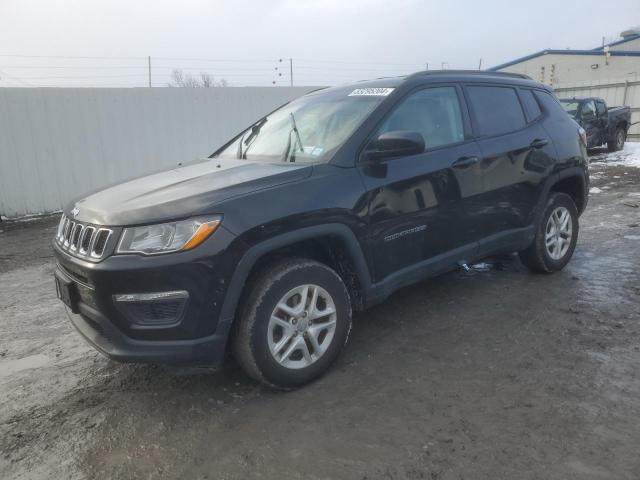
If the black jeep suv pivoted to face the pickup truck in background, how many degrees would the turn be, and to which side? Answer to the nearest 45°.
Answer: approximately 180°

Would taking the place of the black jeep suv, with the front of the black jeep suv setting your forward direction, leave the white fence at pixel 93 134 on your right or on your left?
on your right

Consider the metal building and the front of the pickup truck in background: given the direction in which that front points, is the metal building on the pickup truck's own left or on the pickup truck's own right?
on the pickup truck's own right

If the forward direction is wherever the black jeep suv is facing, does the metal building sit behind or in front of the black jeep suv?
behind

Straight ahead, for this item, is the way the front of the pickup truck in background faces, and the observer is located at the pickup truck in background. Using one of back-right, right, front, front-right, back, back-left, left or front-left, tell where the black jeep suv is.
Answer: front-left

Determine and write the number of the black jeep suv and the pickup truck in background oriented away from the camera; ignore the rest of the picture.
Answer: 0

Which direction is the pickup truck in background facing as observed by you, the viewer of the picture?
facing the viewer and to the left of the viewer

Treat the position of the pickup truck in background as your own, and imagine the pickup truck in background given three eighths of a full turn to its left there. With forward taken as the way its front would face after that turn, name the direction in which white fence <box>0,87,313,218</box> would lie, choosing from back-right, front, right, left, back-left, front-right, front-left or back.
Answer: back-right
